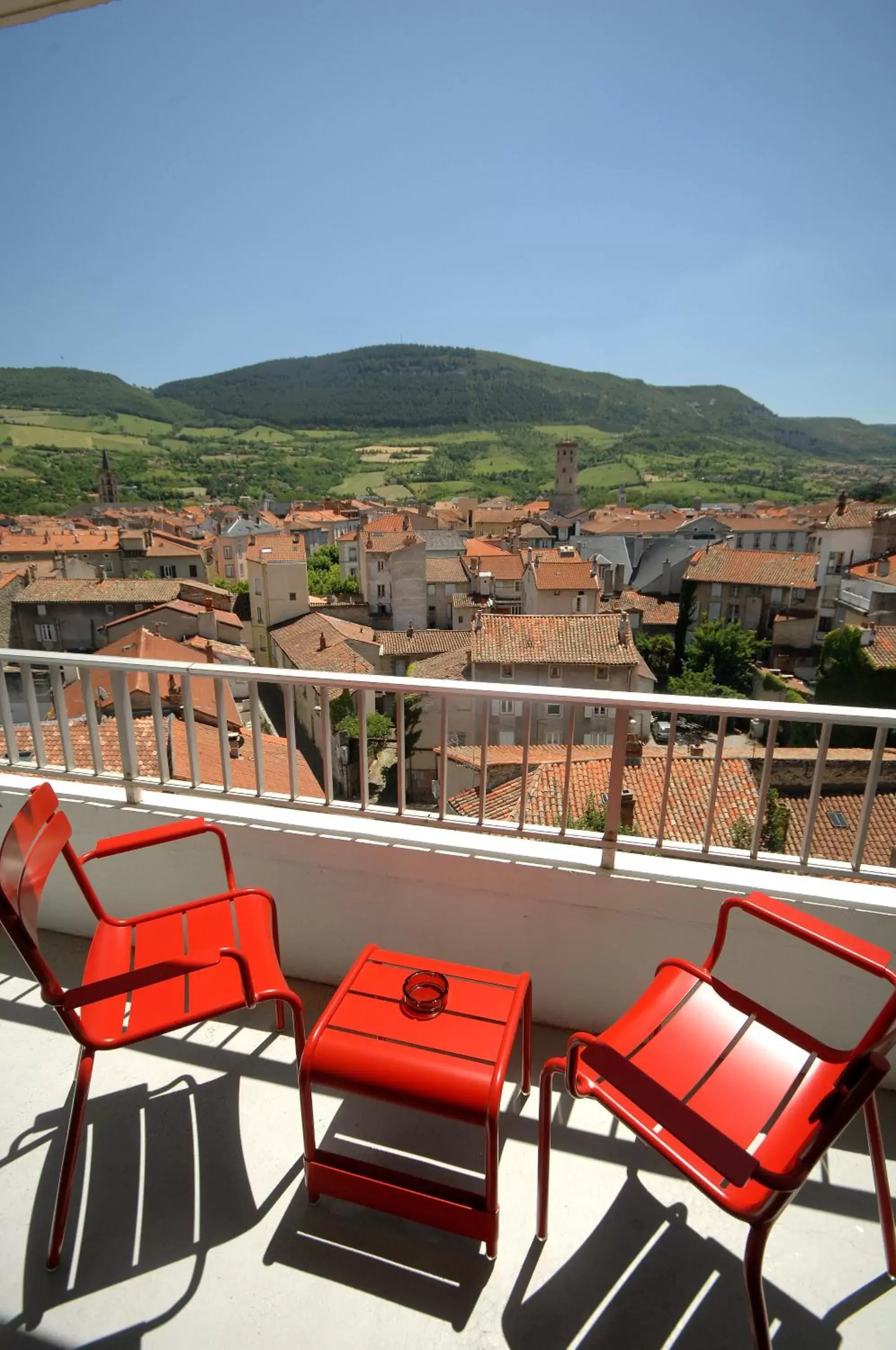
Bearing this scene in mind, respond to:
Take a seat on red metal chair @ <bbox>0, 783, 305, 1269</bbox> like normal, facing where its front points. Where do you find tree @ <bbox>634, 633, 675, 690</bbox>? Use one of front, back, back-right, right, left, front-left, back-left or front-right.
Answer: front-left

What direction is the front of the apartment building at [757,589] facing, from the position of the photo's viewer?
facing the viewer

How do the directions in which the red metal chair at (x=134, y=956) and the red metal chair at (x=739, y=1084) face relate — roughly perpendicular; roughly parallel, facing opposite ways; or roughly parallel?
roughly perpendicular

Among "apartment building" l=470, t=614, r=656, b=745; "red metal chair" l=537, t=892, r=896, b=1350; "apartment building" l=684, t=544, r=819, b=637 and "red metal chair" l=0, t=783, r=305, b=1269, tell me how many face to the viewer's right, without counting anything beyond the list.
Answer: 1

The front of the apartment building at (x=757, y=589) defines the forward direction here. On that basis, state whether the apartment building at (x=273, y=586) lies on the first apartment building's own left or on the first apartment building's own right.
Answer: on the first apartment building's own right

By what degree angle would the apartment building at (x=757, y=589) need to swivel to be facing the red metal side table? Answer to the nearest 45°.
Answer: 0° — it already faces it

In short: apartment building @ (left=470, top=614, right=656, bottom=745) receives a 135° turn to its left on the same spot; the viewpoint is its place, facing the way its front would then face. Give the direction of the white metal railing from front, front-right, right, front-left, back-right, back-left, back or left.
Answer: back-right

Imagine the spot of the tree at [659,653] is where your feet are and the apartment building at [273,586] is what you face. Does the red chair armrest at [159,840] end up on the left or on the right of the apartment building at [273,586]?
left

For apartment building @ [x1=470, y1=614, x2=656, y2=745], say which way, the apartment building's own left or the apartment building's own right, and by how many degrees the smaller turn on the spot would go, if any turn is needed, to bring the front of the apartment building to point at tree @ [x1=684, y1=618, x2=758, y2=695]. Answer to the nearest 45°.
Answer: approximately 135° to the apartment building's own left

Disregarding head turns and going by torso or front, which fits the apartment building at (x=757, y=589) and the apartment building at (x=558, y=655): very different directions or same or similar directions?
same or similar directions

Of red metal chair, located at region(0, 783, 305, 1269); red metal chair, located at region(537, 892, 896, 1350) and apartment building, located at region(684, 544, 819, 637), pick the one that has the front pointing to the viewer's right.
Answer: red metal chair, located at region(0, 783, 305, 1269)

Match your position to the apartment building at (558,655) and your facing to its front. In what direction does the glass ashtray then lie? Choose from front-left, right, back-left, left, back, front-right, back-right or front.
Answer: front

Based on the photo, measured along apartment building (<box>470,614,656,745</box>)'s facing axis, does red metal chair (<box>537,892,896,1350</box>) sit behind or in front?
in front

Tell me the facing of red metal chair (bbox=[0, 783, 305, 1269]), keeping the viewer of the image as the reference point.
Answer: facing to the right of the viewer

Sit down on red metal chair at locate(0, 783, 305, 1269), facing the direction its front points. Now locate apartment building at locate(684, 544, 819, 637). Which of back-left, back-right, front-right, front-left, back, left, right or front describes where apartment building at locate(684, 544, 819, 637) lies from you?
front-left

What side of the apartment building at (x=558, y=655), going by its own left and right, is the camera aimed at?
front

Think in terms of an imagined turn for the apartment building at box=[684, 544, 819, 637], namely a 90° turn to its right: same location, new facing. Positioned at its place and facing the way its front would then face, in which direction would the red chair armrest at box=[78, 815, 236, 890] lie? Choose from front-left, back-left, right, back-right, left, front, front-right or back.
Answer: left
